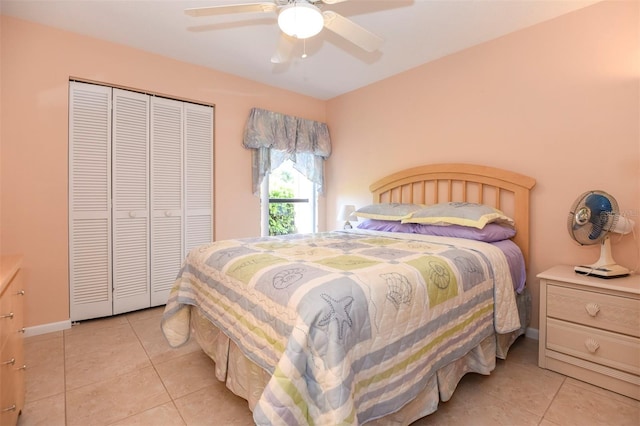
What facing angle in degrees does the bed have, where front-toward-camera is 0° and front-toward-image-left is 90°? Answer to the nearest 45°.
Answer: approximately 45°

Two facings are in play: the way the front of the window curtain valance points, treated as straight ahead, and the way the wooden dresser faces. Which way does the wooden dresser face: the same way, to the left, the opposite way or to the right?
to the left

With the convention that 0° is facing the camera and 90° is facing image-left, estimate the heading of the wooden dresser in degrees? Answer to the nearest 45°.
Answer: approximately 270°

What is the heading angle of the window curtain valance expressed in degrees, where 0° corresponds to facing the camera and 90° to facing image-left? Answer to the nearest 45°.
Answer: approximately 315°

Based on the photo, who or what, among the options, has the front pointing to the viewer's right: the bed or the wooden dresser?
the wooden dresser

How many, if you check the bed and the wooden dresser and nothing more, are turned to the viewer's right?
1

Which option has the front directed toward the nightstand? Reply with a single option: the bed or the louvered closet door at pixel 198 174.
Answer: the louvered closet door

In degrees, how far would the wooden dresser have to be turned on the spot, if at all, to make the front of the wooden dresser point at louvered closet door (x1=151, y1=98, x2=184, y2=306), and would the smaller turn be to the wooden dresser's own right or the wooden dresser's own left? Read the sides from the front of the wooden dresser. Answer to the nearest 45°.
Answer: approximately 45° to the wooden dresser's own left

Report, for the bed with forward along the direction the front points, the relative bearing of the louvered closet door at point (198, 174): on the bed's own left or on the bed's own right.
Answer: on the bed's own right

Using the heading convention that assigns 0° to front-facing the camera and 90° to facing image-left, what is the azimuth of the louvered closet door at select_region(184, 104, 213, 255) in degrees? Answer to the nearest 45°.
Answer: approximately 315°
